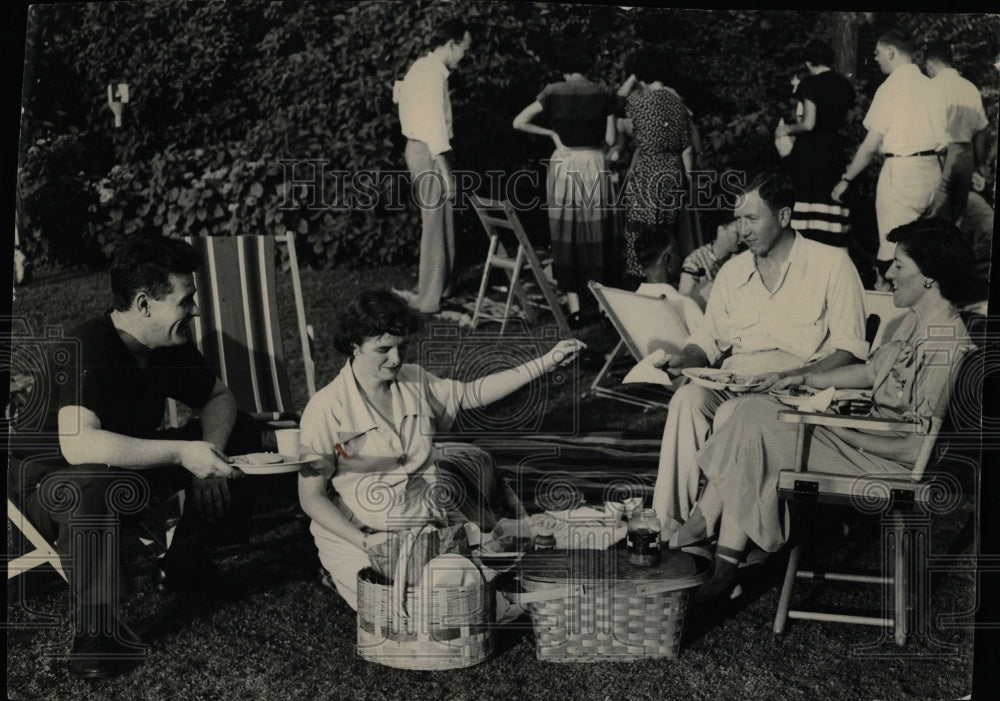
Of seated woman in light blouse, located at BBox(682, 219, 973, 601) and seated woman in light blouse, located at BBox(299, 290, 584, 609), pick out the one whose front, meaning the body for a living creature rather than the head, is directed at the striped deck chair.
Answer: seated woman in light blouse, located at BBox(682, 219, 973, 601)

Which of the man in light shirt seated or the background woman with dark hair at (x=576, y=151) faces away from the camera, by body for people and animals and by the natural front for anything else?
the background woman with dark hair

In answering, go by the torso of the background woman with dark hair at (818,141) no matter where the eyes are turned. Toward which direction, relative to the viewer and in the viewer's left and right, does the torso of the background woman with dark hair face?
facing away from the viewer and to the left of the viewer

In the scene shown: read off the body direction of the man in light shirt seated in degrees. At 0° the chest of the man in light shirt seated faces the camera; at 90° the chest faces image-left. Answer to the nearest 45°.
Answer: approximately 45°

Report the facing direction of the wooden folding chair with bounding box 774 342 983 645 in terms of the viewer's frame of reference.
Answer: facing to the left of the viewer

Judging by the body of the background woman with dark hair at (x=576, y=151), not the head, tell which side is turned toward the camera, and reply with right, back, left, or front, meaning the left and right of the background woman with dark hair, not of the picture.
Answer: back
